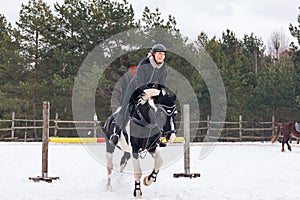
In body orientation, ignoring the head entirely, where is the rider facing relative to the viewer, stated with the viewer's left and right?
facing the viewer and to the right of the viewer

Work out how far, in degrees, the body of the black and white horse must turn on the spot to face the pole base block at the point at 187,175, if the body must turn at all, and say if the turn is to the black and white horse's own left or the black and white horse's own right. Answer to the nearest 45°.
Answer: approximately 135° to the black and white horse's own left

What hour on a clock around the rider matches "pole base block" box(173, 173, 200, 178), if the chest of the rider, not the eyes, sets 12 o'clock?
The pole base block is roughly at 8 o'clock from the rider.

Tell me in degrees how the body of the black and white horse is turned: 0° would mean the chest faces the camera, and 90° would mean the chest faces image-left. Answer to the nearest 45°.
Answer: approximately 315°
